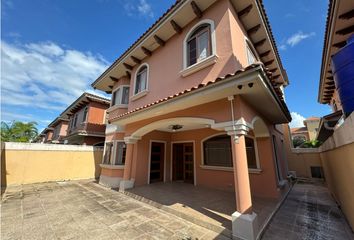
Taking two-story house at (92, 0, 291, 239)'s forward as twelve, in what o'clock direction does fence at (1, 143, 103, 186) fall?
The fence is roughly at 2 o'clock from the two-story house.

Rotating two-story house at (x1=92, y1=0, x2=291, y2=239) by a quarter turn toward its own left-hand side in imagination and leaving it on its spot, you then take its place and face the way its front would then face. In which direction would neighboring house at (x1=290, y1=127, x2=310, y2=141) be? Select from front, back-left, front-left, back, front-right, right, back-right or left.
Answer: left

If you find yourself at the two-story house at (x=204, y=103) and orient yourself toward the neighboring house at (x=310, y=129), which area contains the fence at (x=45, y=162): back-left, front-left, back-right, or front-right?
back-left

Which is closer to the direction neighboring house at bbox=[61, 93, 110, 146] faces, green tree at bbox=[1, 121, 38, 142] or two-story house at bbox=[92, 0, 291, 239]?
the two-story house

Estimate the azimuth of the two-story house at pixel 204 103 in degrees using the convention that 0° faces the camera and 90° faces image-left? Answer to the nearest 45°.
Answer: approximately 45°

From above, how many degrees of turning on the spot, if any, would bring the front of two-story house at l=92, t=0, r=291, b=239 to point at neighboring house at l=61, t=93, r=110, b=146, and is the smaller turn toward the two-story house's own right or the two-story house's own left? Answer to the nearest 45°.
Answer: approximately 90° to the two-story house's own right

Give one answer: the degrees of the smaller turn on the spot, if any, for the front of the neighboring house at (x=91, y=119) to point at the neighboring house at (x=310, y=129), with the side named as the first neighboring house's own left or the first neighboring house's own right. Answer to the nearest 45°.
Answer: approximately 135° to the first neighboring house's own left

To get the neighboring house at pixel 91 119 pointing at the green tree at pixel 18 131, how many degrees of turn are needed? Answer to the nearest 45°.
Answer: approximately 90° to its right

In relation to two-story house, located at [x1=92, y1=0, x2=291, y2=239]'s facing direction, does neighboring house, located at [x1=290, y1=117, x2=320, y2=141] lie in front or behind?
behind
